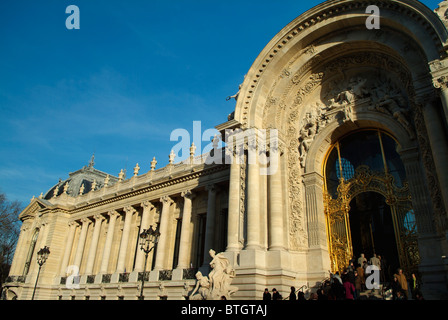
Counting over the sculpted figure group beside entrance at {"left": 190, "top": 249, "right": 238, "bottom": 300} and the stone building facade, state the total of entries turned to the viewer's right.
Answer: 0

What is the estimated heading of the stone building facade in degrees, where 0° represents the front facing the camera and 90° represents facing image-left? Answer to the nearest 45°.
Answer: approximately 45°

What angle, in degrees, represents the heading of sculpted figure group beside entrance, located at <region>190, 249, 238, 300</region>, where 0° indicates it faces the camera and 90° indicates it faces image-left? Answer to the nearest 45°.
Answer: approximately 45°

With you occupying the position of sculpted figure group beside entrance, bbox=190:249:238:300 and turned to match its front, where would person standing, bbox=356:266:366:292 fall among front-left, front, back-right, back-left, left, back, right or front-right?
back-left

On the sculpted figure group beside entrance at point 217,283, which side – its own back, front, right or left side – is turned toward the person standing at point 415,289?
left
